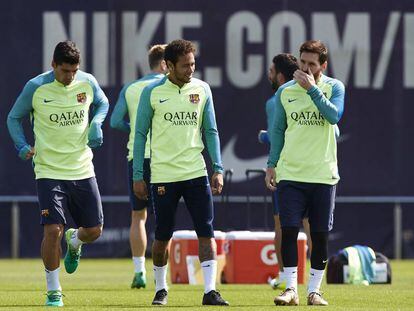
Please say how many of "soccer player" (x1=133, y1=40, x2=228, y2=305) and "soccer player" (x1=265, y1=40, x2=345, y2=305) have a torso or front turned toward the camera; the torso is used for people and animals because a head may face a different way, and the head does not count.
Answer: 2

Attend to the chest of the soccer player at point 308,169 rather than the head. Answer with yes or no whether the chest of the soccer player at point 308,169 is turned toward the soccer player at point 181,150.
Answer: no

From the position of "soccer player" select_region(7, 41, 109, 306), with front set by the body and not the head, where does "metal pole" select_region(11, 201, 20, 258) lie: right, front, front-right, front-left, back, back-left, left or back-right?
back

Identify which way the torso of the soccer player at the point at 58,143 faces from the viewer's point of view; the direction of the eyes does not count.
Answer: toward the camera

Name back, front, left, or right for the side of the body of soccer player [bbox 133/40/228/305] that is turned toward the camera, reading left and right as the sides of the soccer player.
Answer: front

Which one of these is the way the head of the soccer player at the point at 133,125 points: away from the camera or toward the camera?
away from the camera

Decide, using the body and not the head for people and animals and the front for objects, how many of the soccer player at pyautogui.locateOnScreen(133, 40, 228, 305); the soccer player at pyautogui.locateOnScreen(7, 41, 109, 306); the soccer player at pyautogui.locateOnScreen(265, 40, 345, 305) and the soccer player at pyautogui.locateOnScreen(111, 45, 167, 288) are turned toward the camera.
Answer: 3

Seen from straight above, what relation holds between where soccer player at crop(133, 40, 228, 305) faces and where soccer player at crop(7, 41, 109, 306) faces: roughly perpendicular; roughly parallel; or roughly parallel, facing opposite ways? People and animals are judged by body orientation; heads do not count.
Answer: roughly parallel

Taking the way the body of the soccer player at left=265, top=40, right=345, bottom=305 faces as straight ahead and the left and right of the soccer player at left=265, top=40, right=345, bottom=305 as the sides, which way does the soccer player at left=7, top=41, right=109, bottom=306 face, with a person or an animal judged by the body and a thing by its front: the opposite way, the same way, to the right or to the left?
the same way

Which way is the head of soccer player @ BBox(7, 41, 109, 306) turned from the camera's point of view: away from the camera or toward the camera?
toward the camera

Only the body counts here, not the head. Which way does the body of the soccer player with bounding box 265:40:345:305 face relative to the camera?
toward the camera

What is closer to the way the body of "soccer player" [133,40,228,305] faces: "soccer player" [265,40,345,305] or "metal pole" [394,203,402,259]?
the soccer player

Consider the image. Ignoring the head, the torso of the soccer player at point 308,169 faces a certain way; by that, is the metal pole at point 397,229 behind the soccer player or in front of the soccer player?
behind

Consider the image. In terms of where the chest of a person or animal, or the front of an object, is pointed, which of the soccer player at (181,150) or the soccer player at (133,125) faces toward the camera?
the soccer player at (181,150)
